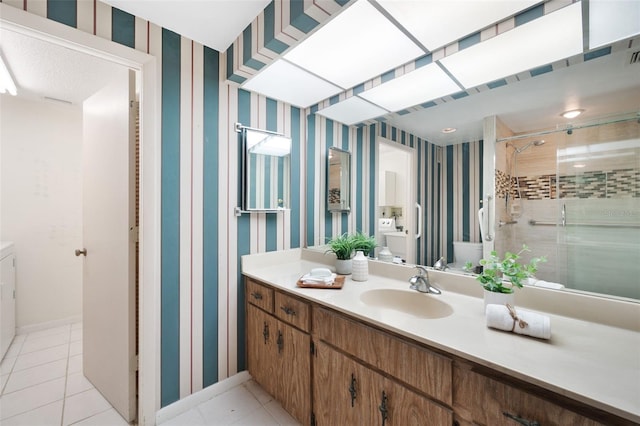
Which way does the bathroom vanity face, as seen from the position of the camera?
facing the viewer and to the left of the viewer

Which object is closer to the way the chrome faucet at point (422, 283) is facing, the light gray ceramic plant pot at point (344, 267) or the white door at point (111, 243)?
the white door

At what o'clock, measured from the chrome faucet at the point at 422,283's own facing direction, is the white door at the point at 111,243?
The white door is roughly at 1 o'clock from the chrome faucet.

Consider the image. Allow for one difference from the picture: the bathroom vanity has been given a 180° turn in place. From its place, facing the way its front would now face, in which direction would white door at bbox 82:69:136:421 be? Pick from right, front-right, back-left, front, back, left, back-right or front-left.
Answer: back-left

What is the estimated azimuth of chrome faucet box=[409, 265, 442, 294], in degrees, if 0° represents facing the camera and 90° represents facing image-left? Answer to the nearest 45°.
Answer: approximately 45°

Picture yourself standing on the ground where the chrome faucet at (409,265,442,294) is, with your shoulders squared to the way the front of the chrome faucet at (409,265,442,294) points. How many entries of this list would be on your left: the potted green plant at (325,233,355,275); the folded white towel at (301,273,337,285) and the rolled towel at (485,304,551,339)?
1

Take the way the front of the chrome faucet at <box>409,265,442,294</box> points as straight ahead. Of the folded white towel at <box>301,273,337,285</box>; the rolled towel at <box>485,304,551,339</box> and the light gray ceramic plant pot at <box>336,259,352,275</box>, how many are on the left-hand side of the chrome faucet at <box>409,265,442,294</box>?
1
